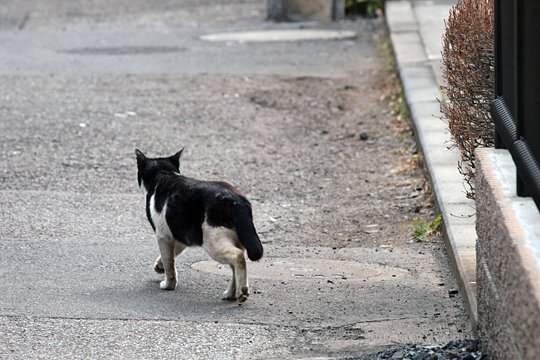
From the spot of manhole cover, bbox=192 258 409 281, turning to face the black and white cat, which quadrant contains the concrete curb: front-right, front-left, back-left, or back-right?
back-right

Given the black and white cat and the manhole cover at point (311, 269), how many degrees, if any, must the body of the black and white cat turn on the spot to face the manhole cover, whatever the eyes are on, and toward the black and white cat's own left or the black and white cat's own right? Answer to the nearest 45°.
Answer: approximately 90° to the black and white cat's own right

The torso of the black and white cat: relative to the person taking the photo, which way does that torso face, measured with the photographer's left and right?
facing away from the viewer and to the left of the viewer

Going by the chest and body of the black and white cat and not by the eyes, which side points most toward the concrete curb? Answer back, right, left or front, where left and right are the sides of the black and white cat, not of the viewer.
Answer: right

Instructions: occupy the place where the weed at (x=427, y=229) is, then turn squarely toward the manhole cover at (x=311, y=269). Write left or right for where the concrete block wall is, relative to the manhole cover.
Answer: left

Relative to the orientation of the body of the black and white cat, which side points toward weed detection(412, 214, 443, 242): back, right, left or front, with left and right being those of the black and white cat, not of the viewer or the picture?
right

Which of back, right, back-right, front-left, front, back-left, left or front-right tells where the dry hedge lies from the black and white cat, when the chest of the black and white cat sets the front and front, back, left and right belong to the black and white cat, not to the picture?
front-right
